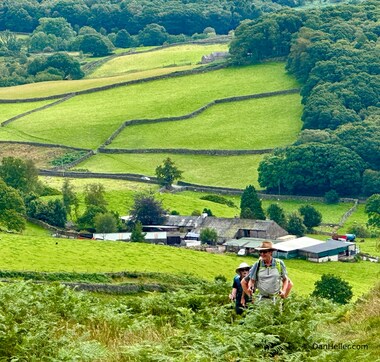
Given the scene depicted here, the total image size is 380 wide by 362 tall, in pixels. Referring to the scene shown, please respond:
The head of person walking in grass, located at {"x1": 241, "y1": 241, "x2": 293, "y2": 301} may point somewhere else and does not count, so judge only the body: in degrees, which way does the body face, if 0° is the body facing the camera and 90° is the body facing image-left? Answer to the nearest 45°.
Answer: approximately 0°
